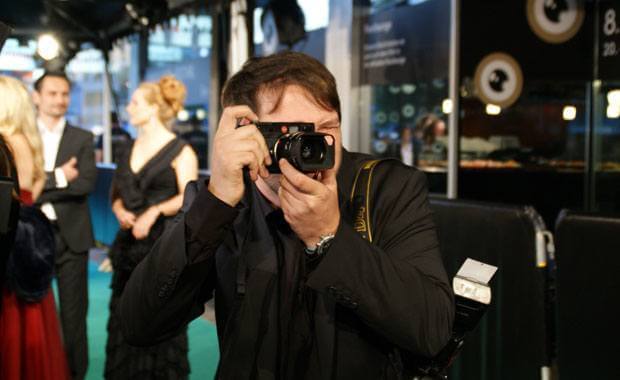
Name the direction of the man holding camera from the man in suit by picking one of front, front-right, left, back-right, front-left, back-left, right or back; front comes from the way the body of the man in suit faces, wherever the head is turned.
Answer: front-left

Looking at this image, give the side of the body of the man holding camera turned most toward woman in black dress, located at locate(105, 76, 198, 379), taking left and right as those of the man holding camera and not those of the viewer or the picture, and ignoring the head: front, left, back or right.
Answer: back

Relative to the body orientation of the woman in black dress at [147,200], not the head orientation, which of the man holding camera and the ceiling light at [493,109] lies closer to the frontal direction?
the man holding camera

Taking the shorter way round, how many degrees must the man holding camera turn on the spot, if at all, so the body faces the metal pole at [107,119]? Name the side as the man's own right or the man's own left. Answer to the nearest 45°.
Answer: approximately 180°

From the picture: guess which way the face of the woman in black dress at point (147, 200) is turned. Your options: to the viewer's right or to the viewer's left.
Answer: to the viewer's left

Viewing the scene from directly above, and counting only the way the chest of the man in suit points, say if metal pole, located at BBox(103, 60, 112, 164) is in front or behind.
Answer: behind

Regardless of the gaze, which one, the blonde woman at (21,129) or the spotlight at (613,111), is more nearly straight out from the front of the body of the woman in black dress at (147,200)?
the blonde woman

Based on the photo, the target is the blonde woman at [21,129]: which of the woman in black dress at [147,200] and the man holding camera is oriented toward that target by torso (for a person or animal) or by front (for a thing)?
the woman in black dress

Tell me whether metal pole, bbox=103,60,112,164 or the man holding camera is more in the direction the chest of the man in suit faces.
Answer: the man holding camera

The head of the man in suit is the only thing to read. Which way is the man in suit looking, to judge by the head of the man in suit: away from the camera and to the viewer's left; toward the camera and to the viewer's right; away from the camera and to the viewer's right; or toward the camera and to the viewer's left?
toward the camera and to the viewer's right
